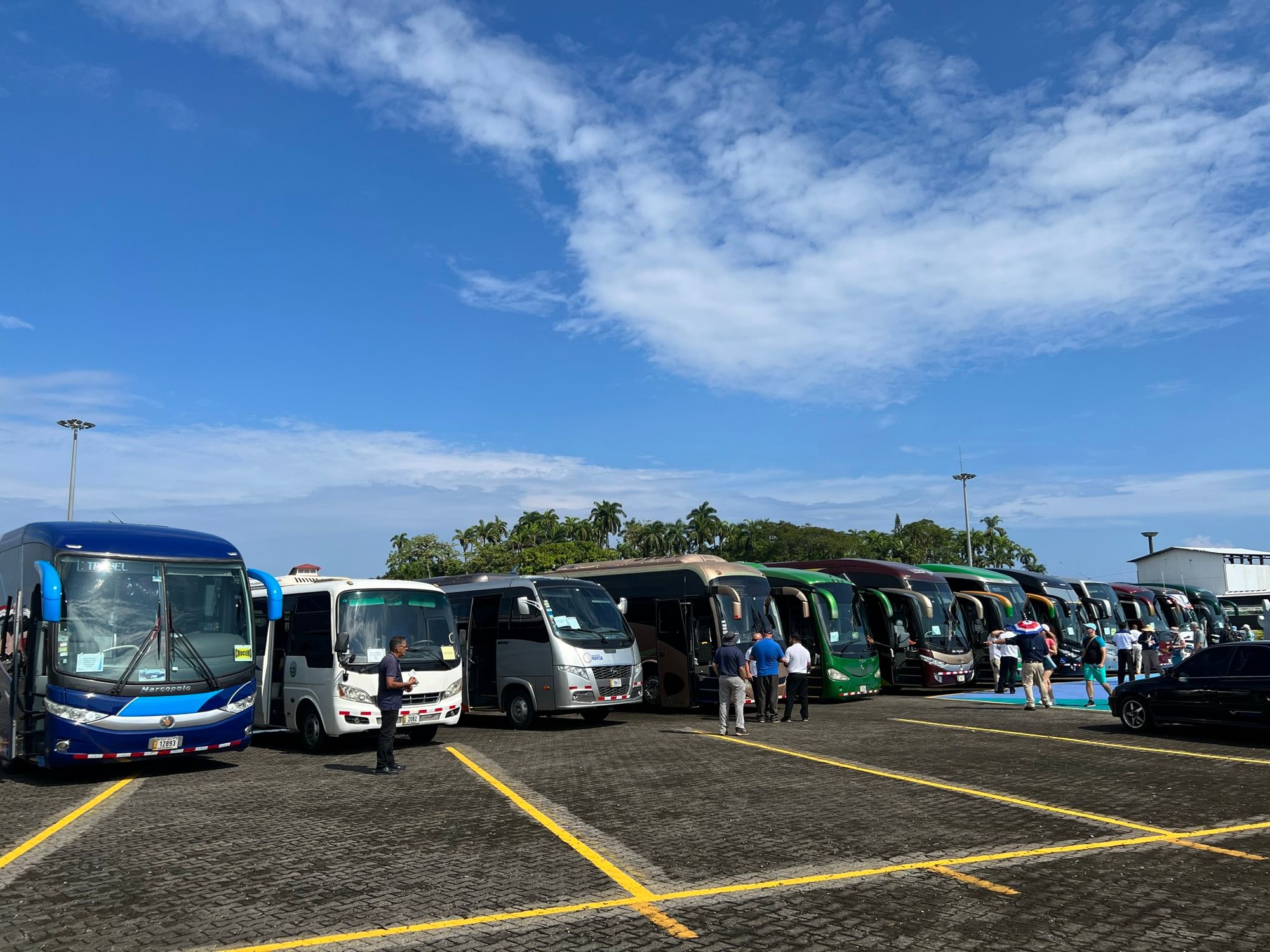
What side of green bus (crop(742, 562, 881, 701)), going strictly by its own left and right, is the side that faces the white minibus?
right

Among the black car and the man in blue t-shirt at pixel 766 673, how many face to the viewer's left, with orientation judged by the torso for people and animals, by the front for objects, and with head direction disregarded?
1

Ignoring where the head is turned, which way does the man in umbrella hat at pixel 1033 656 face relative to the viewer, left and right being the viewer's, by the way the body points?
facing away from the viewer

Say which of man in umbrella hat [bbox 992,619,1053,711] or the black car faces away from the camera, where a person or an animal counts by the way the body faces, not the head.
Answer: the man in umbrella hat

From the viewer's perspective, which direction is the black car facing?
to the viewer's left

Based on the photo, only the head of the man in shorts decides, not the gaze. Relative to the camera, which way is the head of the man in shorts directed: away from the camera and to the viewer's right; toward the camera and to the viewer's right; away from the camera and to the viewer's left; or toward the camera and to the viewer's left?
toward the camera and to the viewer's left

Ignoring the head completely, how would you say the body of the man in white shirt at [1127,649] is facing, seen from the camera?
away from the camera

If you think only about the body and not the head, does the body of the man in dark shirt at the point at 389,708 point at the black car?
yes

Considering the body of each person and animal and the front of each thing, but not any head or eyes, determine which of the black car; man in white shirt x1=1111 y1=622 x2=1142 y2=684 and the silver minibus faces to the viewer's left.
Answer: the black car

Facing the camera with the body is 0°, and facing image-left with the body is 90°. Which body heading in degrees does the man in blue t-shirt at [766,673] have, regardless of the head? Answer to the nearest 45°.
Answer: approximately 180°

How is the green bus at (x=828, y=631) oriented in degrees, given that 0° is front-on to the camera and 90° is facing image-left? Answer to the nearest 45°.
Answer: approximately 315°

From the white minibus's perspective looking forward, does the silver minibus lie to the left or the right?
on its left
